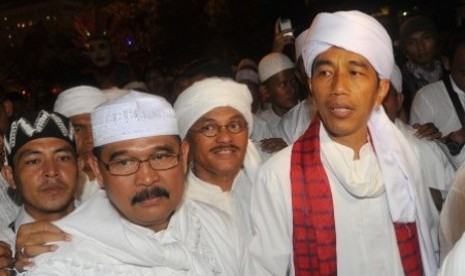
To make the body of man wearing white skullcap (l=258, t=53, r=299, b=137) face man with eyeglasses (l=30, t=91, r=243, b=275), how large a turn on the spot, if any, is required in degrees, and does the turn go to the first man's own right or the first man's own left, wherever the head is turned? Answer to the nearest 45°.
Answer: approximately 45° to the first man's own right

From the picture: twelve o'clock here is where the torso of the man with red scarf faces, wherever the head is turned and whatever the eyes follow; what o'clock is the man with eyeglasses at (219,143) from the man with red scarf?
The man with eyeglasses is roughly at 4 o'clock from the man with red scarf.

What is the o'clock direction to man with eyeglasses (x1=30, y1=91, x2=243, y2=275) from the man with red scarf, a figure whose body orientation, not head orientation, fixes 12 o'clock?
The man with eyeglasses is roughly at 2 o'clock from the man with red scarf.

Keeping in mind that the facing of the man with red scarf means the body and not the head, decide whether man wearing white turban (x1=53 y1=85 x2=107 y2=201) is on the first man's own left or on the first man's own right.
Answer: on the first man's own right

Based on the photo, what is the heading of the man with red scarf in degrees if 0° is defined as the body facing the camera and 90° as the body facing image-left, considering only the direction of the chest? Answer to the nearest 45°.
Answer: approximately 0°

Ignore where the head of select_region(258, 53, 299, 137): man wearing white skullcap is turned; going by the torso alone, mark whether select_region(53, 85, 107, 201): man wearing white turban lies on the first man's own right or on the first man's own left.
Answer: on the first man's own right

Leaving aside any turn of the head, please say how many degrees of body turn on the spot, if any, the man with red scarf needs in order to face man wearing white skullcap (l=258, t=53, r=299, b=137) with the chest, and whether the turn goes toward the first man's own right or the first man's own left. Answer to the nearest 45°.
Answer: approximately 180°

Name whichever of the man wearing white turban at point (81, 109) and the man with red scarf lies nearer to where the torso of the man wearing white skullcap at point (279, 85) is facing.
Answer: the man with red scarf
